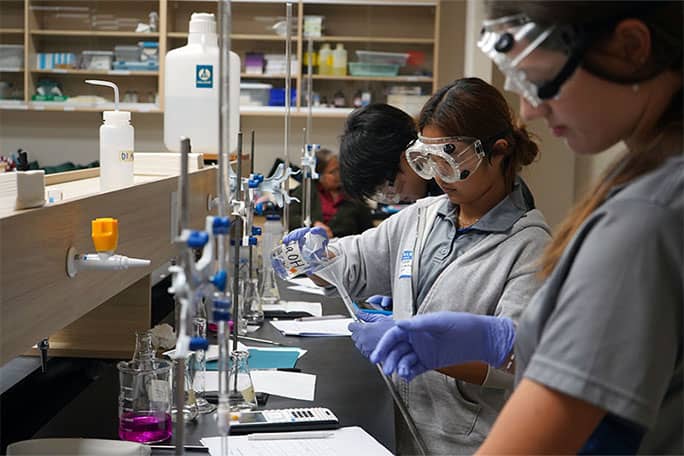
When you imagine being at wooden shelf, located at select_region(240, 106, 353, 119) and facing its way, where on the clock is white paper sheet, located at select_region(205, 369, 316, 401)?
The white paper sheet is roughly at 12 o'clock from the wooden shelf.

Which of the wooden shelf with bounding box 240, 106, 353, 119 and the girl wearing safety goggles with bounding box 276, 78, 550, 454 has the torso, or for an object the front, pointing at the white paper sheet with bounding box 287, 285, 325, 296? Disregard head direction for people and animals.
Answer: the wooden shelf

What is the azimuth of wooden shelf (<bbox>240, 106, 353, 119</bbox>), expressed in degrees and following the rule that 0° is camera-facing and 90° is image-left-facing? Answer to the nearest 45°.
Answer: approximately 0°

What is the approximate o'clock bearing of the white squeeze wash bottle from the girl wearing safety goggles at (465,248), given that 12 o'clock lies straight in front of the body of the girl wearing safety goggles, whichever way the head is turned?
The white squeeze wash bottle is roughly at 1 o'clock from the girl wearing safety goggles.

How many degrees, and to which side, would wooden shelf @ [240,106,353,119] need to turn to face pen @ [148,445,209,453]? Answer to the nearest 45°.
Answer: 0° — it already faces it

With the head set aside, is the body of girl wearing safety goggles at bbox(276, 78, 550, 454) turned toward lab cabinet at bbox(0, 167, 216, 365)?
yes

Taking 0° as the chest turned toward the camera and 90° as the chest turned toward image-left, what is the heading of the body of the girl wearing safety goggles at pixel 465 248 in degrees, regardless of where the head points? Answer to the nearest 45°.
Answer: approximately 45°

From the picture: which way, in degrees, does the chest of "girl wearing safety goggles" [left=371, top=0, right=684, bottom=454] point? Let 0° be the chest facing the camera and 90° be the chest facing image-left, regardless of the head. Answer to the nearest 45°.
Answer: approximately 90°

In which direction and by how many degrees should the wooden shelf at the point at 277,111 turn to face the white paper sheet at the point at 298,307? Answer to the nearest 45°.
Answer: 0° — it already faces it

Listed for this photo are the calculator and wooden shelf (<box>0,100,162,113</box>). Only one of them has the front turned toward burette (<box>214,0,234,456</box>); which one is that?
the wooden shelf
